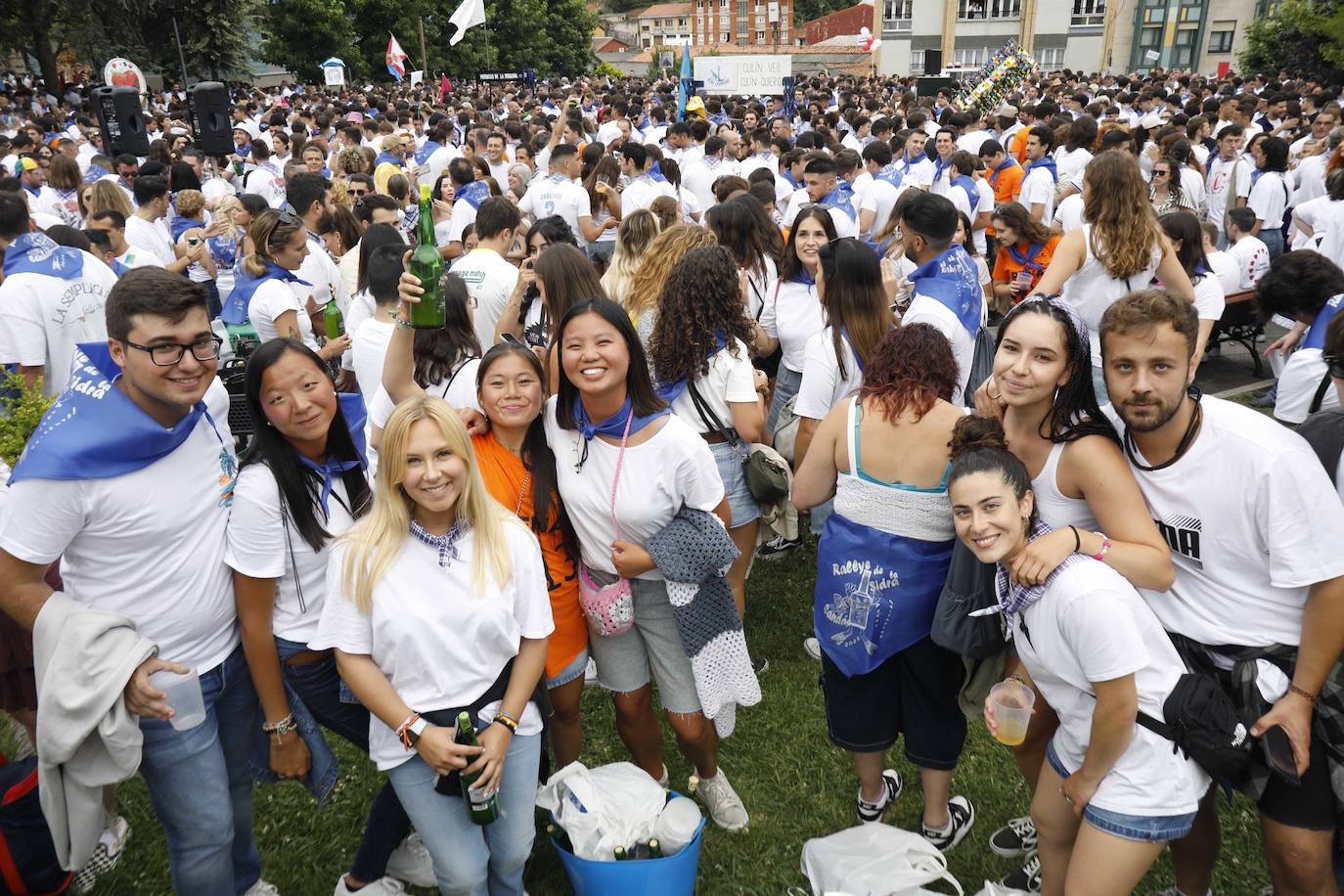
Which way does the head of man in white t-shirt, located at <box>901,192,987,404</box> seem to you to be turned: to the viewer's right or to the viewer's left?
to the viewer's left

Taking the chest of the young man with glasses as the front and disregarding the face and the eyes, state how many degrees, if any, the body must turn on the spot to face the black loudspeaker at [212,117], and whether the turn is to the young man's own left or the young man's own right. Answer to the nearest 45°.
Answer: approximately 135° to the young man's own left

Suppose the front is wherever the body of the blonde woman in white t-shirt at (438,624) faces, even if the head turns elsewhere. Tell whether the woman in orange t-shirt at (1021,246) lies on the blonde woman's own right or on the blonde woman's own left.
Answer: on the blonde woman's own left

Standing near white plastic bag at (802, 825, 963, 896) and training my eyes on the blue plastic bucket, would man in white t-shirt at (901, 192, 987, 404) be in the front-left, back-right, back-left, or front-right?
back-right

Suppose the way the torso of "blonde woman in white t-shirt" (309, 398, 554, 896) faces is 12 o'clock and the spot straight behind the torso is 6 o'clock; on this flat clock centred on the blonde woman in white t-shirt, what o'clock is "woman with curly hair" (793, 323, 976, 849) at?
The woman with curly hair is roughly at 9 o'clock from the blonde woman in white t-shirt.

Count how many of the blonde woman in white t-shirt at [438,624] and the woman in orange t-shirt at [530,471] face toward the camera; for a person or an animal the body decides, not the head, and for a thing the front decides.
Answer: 2

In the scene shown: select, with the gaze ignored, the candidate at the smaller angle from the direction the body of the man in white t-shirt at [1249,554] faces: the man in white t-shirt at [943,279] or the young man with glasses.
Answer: the young man with glasses

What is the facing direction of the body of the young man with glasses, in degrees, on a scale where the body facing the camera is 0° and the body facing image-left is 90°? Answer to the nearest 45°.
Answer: approximately 315°

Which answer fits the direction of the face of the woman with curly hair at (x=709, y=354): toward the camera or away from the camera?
away from the camera
